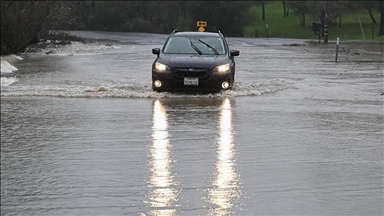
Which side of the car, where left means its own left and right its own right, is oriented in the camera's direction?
front

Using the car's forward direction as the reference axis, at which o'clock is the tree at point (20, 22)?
The tree is roughly at 5 o'clock from the car.
